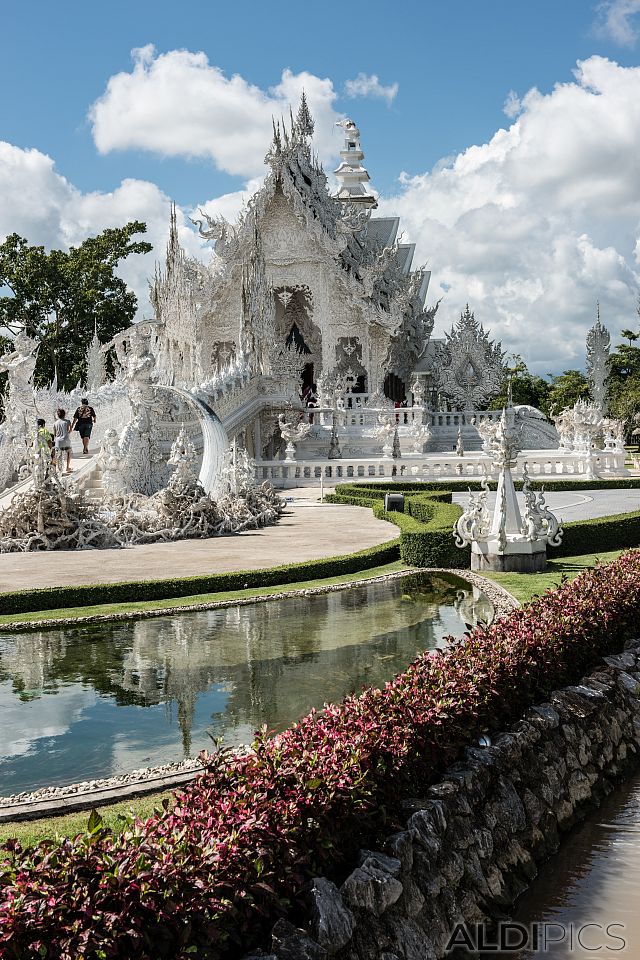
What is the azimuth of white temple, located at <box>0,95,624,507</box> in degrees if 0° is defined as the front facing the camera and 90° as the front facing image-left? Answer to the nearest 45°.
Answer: approximately 45°

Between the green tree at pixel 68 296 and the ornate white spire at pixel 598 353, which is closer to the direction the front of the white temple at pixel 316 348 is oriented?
the green tree

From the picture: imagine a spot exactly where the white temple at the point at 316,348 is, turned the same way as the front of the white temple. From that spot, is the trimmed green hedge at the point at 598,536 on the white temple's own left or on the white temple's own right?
on the white temple's own left

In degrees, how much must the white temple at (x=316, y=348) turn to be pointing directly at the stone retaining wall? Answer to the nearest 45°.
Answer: approximately 45° to its left

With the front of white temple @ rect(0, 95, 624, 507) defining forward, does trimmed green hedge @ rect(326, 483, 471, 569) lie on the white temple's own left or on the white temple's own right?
on the white temple's own left

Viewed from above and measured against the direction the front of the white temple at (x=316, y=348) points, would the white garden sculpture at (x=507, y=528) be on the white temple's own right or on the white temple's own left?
on the white temple's own left

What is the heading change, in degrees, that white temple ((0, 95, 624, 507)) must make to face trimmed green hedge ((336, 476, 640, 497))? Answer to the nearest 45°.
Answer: approximately 45° to its left
